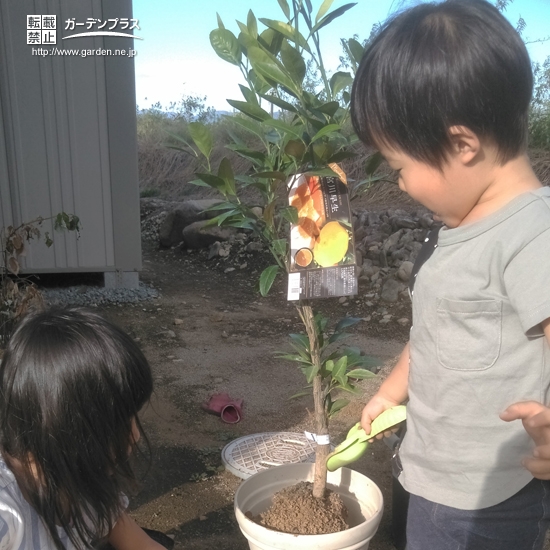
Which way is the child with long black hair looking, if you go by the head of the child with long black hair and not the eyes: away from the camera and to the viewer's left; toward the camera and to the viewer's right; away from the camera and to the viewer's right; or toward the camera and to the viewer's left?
away from the camera and to the viewer's right

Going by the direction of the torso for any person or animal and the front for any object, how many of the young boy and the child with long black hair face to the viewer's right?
1

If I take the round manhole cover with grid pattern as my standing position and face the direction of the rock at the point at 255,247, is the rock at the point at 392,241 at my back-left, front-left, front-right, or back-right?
front-right

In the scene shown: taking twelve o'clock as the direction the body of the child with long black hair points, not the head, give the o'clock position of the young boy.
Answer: The young boy is roughly at 1 o'clock from the child with long black hair.

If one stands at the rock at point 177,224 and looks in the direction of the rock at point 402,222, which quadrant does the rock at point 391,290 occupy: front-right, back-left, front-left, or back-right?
front-right

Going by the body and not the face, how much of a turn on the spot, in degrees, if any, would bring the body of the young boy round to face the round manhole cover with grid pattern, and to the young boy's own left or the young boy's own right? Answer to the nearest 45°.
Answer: approximately 90° to the young boy's own right

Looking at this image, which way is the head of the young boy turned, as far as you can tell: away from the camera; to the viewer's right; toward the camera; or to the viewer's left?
to the viewer's left

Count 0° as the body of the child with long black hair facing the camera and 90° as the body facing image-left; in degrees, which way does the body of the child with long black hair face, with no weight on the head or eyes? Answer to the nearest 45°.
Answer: approximately 270°

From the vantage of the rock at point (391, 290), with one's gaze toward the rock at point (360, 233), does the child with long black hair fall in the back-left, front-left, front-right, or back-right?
back-left

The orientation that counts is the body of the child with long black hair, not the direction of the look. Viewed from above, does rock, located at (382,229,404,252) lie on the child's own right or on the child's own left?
on the child's own left

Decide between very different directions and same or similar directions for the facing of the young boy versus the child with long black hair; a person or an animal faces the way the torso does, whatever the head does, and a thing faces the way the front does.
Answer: very different directions

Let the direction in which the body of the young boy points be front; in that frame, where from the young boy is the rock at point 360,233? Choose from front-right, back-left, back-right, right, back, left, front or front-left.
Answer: back-right
